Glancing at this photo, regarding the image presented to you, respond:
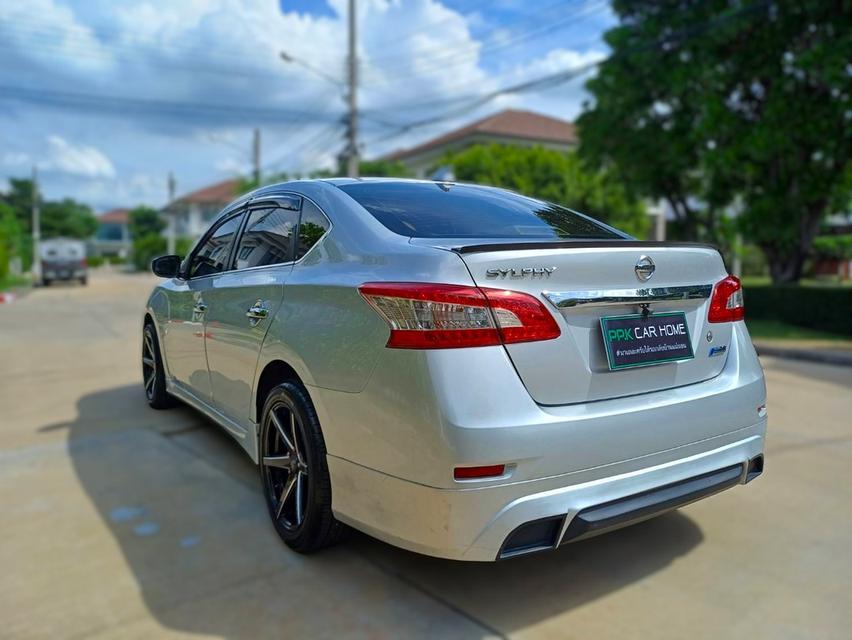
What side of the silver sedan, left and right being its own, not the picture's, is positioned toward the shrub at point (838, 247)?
right

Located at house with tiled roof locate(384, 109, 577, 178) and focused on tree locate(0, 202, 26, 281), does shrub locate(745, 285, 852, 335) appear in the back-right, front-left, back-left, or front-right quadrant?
front-left

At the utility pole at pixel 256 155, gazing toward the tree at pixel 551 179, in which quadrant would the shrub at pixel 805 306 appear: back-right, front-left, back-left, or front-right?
front-right

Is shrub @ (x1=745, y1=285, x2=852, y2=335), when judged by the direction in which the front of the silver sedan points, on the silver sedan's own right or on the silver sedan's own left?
on the silver sedan's own right

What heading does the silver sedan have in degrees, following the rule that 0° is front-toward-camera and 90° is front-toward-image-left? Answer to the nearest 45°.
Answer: approximately 135°

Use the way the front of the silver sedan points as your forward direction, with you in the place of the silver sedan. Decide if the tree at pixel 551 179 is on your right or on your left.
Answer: on your right

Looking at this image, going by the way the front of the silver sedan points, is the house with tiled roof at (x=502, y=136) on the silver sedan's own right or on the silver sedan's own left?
on the silver sedan's own right

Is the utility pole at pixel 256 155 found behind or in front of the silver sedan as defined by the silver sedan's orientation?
in front

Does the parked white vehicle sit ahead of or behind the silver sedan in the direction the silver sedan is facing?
ahead

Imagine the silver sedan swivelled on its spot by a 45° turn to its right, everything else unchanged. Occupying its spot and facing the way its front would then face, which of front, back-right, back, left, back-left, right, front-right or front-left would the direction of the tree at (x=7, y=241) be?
front-left

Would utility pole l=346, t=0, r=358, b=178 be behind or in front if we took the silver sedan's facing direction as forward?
in front
